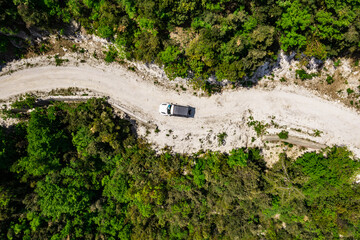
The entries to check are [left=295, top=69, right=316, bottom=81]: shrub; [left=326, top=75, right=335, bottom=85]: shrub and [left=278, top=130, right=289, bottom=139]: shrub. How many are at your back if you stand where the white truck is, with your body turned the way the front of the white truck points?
3

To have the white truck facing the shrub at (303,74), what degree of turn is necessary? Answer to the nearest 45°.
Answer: approximately 180°

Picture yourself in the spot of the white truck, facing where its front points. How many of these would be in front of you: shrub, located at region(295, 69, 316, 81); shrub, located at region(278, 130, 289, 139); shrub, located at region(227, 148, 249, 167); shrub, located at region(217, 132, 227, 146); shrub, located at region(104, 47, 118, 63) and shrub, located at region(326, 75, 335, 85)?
1

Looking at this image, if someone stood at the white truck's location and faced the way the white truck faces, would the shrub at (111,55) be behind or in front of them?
in front

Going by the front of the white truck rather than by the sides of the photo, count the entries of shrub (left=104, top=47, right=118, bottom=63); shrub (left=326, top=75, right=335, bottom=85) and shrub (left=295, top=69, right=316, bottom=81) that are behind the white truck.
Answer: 2

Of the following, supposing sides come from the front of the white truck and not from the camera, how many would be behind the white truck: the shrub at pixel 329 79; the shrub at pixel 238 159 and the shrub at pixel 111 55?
2

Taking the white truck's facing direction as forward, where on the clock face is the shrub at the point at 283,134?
The shrub is roughly at 6 o'clock from the white truck.

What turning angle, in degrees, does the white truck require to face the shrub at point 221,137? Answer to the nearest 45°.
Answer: approximately 180°

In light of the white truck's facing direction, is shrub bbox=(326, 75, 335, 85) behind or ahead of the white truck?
behind

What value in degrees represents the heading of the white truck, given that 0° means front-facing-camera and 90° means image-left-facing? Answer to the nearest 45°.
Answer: approximately 90°
